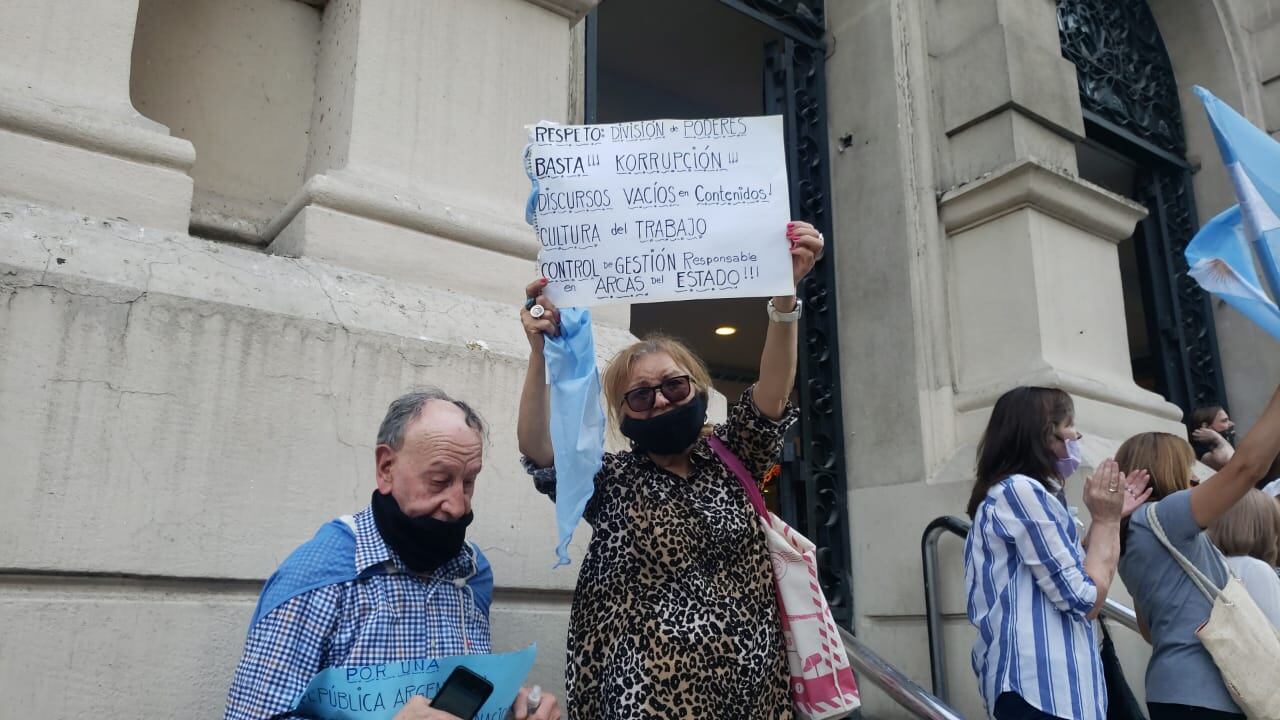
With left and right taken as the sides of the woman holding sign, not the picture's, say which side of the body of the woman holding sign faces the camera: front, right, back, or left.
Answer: front

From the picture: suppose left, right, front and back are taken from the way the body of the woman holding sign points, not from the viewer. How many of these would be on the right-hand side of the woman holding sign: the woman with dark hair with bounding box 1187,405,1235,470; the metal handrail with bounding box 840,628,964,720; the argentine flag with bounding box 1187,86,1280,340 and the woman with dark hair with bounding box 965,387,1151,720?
0

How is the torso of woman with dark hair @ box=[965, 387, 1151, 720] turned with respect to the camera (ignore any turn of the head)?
to the viewer's right

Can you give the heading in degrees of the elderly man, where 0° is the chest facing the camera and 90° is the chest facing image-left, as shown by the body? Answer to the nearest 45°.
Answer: approximately 315°

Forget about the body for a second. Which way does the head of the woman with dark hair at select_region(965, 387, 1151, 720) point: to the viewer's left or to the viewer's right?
to the viewer's right

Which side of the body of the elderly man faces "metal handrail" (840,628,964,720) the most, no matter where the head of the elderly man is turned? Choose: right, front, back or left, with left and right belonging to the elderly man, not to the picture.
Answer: left

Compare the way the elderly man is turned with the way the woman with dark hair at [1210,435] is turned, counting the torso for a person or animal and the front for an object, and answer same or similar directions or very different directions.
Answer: same or similar directions

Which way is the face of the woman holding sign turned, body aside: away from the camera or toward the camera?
toward the camera

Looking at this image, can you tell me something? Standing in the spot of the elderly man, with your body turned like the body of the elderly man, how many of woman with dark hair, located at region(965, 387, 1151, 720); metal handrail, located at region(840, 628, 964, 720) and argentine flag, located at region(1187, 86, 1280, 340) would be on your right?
0

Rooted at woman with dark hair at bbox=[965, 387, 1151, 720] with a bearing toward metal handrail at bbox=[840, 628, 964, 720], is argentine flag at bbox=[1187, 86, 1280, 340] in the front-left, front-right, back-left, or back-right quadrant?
back-right

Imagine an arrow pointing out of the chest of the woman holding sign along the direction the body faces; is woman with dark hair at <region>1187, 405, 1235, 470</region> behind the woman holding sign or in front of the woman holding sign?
behind

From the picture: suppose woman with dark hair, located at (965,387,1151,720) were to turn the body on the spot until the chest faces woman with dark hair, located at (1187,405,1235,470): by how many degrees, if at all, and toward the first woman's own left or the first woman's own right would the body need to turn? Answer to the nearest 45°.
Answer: approximately 90° to the first woman's own left

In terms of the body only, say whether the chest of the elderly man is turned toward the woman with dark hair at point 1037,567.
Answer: no

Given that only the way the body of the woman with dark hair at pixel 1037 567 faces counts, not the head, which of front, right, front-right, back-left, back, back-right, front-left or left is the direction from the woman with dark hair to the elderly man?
back-right
